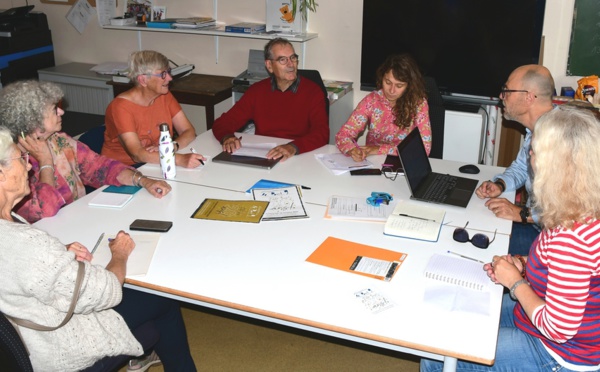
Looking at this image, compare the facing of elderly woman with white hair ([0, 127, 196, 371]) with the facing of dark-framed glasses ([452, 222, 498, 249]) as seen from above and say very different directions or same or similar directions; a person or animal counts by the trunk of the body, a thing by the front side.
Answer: very different directions

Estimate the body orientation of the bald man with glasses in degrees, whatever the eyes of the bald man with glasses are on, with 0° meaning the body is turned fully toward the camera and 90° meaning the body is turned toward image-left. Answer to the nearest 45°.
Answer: approximately 90°

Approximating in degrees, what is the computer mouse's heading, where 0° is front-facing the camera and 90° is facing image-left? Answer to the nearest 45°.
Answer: approximately 90°

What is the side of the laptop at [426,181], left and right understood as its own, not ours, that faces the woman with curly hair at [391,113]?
left

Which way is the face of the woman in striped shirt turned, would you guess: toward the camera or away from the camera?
away from the camera

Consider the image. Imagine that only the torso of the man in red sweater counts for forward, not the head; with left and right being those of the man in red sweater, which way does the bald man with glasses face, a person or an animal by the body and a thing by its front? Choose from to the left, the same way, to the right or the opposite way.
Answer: to the right

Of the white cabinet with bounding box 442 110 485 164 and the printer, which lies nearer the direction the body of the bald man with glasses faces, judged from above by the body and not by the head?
the printer

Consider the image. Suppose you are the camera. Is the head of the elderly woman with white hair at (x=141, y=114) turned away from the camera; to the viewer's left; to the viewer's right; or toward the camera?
to the viewer's right

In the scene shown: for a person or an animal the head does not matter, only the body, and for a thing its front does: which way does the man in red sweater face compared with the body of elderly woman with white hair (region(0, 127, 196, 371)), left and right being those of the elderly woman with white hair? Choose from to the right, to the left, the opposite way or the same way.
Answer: to the right

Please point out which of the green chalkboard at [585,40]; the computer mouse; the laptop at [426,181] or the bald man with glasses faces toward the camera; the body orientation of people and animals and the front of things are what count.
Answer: the green chalkboard

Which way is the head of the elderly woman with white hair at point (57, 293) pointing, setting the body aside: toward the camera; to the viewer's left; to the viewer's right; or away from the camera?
to the viewer's right

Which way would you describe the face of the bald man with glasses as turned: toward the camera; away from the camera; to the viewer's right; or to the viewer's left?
to the viewer's left

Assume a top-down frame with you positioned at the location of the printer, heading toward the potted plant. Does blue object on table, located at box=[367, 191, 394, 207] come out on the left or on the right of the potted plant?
right
